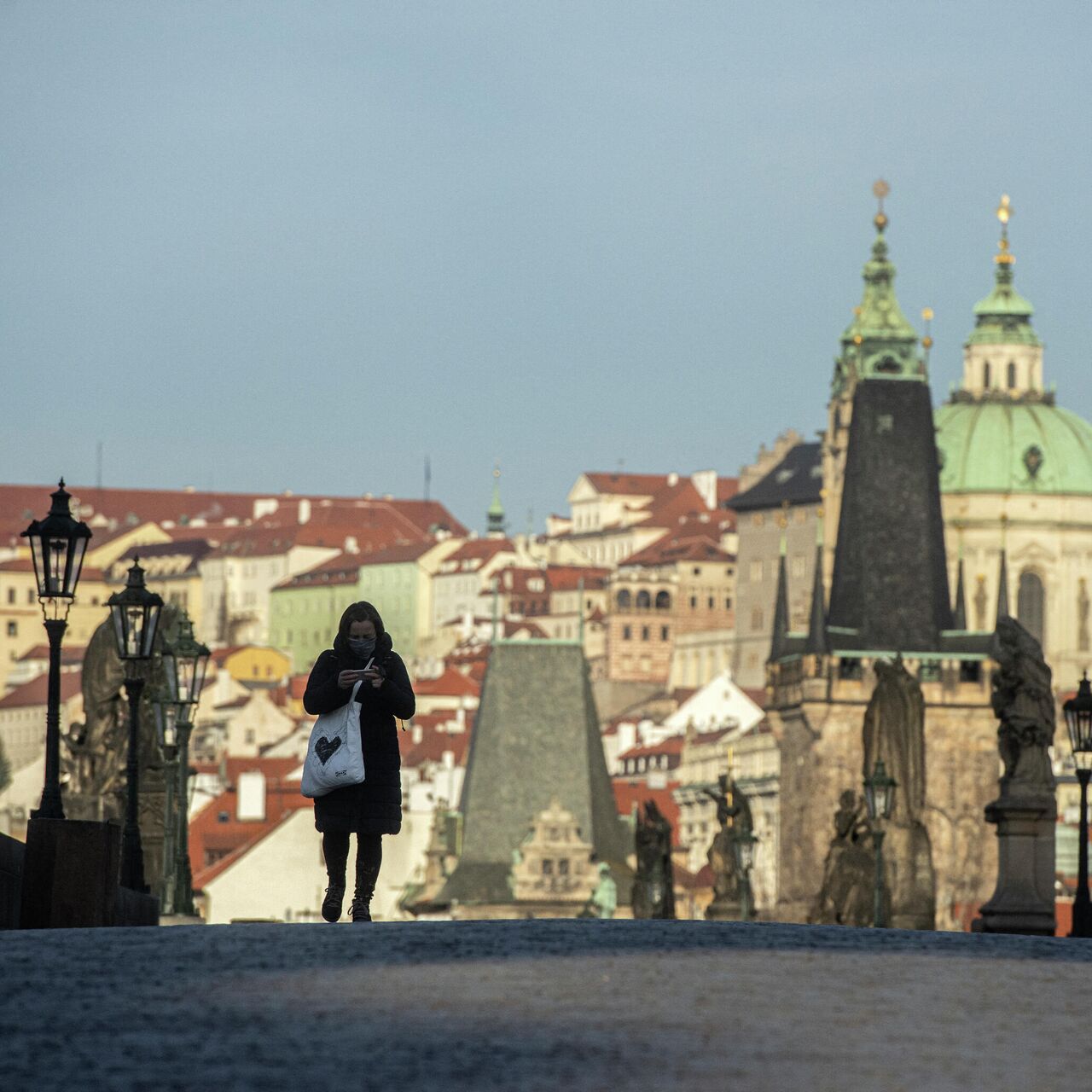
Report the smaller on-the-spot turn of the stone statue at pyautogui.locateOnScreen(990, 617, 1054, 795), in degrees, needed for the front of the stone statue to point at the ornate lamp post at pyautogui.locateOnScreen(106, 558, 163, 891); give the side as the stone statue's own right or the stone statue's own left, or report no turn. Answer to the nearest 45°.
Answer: approximately 45° to the stone statue's own left

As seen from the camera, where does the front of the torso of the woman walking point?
toward the camera

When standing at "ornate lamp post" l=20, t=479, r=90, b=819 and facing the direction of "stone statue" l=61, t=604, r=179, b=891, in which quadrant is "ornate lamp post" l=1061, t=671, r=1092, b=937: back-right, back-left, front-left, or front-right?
front-right

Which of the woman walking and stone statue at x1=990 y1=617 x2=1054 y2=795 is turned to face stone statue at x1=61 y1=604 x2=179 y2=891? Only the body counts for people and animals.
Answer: stone statue at x1=990 y1=617 x2=1054 y2=795

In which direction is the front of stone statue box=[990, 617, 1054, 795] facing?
to the viewer's left

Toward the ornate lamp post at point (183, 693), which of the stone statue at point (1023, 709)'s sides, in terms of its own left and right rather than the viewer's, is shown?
front

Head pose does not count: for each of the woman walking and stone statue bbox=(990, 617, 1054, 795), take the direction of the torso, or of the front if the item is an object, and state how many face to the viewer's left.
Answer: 1

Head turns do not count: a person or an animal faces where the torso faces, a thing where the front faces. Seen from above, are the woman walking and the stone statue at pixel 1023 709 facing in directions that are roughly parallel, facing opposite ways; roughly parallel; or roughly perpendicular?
roughly perpendicular
